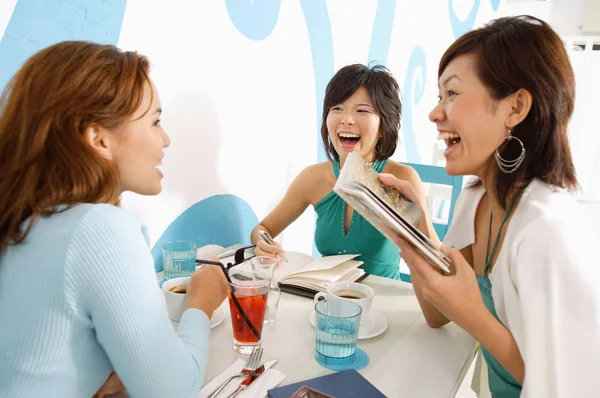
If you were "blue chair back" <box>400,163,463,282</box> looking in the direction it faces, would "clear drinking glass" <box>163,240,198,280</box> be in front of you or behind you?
in front

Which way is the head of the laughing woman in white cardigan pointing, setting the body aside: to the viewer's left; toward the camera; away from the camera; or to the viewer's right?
to the viewer's left

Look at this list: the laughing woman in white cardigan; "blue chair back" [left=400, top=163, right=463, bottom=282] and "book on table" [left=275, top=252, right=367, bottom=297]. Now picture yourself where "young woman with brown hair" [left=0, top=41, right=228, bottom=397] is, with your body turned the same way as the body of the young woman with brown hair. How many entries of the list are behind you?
0

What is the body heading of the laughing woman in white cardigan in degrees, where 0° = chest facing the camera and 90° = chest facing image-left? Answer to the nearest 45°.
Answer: approximately 90°

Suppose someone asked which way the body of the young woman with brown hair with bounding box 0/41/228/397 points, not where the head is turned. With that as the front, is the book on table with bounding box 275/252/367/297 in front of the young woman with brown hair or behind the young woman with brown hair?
in front

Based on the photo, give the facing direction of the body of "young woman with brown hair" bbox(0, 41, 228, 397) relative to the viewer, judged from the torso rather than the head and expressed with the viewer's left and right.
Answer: facing away from the viewer and to the right of the viewer

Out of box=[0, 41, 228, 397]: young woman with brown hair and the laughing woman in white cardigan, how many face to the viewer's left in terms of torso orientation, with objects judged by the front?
1

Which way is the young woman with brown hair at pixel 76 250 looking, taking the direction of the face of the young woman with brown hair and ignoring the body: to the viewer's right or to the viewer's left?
to the viewer's right
